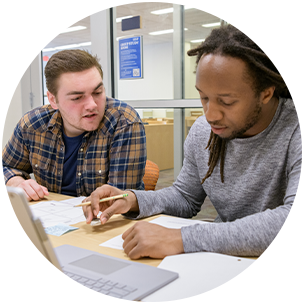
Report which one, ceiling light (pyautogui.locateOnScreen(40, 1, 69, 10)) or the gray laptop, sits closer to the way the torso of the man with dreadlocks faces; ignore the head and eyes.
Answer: the gray laptop

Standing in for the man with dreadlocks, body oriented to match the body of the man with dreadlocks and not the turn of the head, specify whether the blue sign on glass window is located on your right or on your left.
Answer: on your right

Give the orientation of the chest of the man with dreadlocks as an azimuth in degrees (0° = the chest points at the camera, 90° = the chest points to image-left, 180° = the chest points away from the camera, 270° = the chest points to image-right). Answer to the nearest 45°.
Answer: approximately 45°

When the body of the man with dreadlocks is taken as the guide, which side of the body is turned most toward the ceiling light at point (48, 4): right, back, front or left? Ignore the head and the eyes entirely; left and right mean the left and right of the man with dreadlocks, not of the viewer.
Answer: right

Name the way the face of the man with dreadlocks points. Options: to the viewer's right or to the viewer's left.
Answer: to the viewer's left

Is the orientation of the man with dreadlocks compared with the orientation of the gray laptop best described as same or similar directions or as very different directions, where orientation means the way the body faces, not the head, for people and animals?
very different directions
